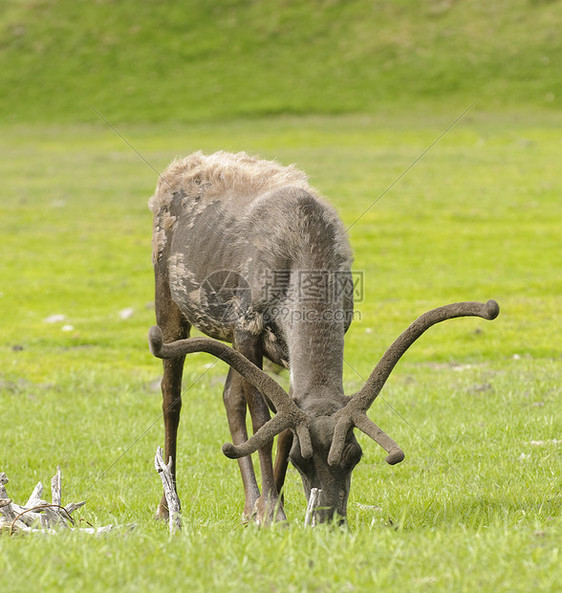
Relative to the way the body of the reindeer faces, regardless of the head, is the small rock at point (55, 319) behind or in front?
behind

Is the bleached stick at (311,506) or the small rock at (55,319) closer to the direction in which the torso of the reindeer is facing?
the bleached stick

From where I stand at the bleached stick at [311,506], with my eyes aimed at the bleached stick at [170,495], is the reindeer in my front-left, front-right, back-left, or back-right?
front-right

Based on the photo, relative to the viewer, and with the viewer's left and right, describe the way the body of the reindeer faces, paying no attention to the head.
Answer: facing the viewer and to the right of the viewer

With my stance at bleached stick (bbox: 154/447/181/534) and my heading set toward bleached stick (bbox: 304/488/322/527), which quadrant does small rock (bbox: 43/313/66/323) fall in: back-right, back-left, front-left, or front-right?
back-left

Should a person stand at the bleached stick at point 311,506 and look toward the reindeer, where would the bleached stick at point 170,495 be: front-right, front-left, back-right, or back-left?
front-left

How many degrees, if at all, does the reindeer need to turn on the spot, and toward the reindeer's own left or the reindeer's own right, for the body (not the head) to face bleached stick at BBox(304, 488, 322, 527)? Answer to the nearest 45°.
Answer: approximately 45° to the reindeer's own right
